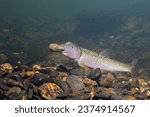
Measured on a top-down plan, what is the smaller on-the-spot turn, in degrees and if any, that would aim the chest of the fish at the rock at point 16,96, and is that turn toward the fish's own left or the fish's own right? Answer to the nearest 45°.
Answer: approximately 45° to the fish's own left

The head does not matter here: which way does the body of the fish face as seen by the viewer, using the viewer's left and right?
facing to the left of the viewer

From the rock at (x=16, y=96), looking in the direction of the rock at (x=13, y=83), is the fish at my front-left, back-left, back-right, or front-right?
front-right

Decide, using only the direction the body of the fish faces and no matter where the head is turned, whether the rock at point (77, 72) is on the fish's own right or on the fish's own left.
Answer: on the fish's own left

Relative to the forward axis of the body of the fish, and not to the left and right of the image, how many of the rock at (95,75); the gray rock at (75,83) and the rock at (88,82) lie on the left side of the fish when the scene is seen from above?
3

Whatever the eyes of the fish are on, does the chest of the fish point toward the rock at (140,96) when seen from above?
no

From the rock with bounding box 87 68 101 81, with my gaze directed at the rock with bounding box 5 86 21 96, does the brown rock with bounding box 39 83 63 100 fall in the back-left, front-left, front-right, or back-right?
front-left

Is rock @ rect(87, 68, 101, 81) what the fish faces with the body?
no

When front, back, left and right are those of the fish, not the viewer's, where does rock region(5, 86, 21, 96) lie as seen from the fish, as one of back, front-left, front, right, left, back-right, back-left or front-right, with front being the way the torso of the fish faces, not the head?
front-left

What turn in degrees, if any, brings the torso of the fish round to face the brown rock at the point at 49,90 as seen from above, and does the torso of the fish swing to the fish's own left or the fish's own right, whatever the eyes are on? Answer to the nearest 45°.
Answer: approximately 90° to the fish's own left

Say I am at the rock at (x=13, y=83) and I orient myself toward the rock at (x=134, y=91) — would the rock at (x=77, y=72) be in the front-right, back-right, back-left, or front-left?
front-left

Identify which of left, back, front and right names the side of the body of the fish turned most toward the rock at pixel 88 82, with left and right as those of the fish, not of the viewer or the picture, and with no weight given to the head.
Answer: left

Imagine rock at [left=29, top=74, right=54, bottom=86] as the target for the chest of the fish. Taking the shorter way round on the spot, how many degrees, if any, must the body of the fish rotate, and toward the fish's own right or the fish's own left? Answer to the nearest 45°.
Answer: approximately 45° to the fish's own left

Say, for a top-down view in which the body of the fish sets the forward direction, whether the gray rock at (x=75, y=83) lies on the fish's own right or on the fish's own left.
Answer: on the fish's own left

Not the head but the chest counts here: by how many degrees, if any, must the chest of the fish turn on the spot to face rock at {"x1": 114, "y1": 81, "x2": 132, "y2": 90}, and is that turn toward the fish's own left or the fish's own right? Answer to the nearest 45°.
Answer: approximately 135° to the fish's own left

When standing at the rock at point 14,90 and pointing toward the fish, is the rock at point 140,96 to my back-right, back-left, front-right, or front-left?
front-right

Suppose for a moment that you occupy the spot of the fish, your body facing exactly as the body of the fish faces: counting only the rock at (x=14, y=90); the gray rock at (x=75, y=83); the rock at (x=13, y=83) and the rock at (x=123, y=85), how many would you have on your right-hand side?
0

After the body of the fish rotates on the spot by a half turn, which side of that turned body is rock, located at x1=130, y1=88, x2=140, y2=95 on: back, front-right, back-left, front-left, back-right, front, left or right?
front-right
